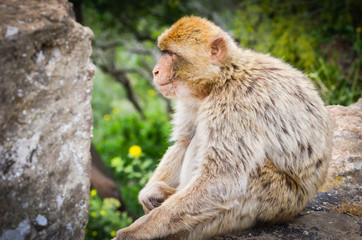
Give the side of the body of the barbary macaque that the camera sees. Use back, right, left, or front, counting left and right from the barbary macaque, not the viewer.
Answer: left

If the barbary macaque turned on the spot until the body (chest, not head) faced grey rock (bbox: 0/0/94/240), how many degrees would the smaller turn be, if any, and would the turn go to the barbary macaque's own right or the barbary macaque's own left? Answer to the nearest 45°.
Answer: approximately 45° to the barbary macaque's own left
